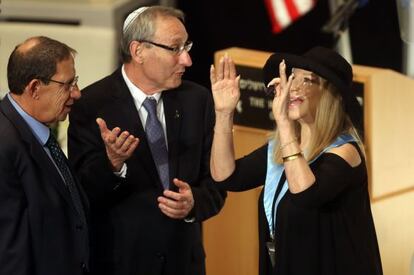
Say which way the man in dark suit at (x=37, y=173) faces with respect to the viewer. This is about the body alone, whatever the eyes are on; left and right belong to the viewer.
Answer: facing to the right of the viewer

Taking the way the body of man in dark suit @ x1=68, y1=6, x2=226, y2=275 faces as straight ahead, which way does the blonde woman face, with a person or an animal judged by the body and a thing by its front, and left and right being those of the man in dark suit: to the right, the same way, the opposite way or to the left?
to the right

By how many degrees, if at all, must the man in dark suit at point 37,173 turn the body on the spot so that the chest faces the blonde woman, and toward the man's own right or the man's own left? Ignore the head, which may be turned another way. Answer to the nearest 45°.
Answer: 0° — they already face them

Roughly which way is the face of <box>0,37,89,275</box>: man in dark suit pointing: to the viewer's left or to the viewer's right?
to the viewer's right
